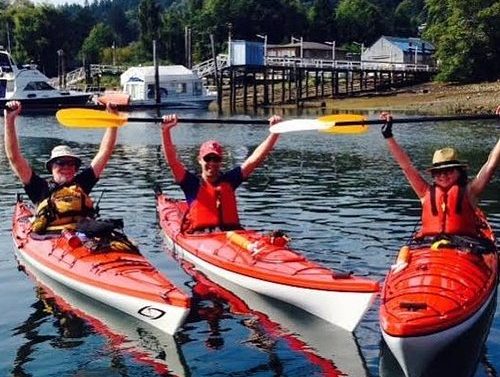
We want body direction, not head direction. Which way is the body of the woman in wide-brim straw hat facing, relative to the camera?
toward the camera

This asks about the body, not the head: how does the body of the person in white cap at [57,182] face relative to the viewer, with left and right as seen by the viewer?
facing the viewer

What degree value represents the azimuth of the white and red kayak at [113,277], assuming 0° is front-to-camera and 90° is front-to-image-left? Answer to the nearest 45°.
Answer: approximately 315°

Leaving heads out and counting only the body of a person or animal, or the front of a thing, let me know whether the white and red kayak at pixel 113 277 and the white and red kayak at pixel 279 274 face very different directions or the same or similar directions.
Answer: same or similar directions

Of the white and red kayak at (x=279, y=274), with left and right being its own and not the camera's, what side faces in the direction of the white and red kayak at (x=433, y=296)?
front

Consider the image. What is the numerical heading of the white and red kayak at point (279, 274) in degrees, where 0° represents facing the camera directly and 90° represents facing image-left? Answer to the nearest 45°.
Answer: approximately 315°

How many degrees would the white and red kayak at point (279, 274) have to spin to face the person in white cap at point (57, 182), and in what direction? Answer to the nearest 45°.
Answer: approximately 180°

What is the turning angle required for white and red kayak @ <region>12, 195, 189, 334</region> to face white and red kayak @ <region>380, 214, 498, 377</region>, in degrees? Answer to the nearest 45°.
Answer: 0° — it already faces it

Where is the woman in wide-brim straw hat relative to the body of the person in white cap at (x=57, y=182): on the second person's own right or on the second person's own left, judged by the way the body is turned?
on the second person's own left

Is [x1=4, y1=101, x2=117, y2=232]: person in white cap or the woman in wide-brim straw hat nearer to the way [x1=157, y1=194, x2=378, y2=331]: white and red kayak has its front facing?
the woman in wide-brim straw hat

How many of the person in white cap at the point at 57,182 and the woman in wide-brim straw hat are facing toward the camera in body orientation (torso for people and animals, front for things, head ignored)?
2

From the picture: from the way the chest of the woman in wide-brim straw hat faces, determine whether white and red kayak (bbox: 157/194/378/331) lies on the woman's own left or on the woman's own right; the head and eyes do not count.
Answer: on the woman's own right

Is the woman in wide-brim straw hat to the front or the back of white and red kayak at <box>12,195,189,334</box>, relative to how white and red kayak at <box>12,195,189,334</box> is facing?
to the front

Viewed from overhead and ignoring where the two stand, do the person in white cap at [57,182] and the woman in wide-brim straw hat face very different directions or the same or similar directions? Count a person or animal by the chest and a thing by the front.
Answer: same or similar directions

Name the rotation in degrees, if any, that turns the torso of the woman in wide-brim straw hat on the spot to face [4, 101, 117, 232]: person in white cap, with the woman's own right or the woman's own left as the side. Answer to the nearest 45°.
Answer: approximately 90° to the woman's own right
